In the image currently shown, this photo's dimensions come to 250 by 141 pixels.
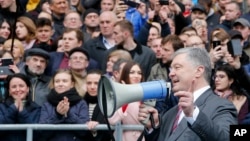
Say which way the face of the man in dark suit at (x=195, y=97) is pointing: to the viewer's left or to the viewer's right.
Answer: to the viewer's left

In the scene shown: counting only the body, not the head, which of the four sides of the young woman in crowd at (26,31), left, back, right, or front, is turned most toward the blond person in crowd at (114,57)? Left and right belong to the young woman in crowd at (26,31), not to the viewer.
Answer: left

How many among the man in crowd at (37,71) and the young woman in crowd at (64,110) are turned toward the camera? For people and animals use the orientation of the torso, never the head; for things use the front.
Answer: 2
